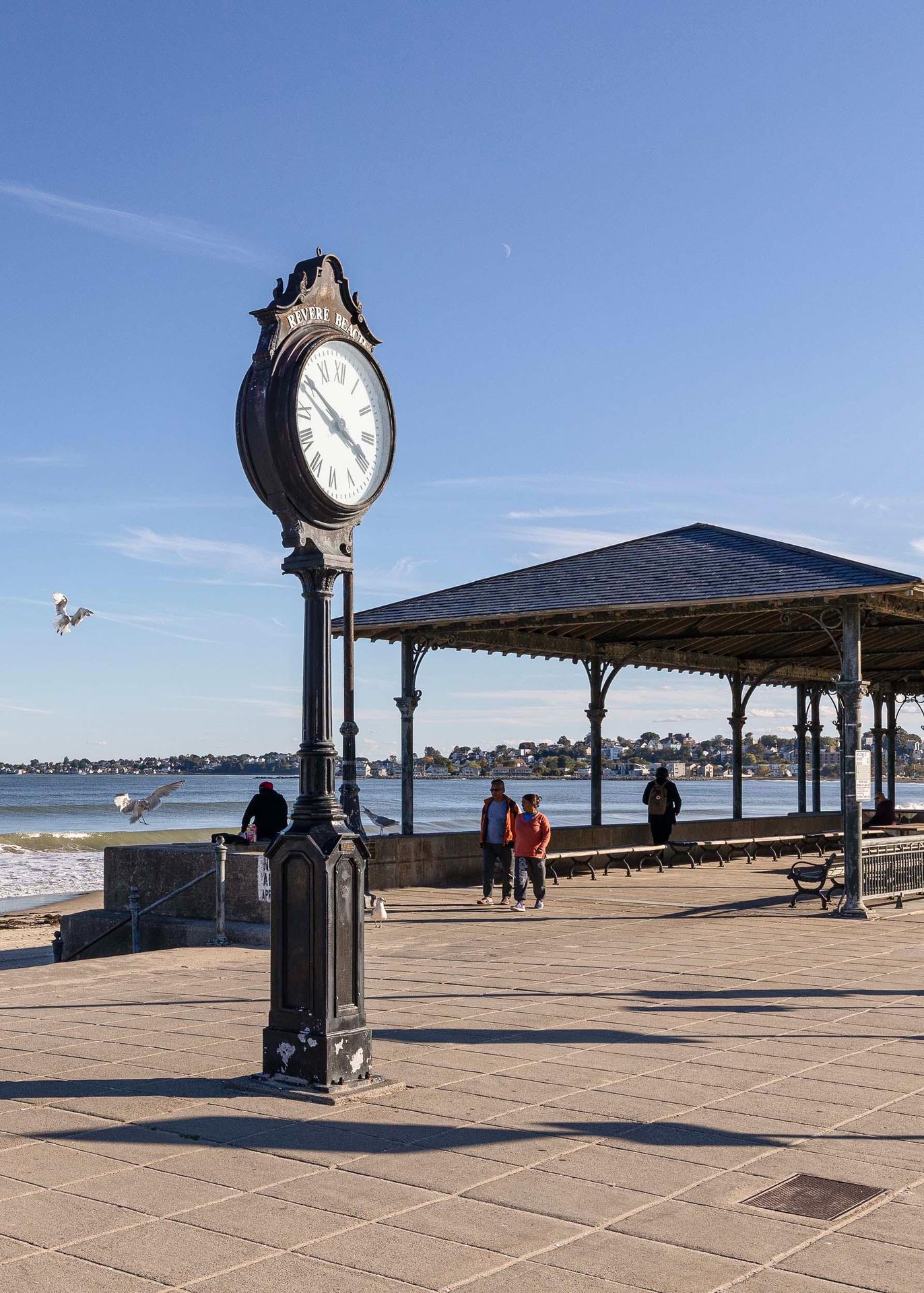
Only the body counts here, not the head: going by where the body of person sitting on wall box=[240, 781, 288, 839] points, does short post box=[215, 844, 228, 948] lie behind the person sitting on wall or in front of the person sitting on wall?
behind

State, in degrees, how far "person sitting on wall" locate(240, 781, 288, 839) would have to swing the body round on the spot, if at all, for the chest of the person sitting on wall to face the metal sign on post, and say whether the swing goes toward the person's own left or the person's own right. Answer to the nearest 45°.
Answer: approximately 90° to the person's own right

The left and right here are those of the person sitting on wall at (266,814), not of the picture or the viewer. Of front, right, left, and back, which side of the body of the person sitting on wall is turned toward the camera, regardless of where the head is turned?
back

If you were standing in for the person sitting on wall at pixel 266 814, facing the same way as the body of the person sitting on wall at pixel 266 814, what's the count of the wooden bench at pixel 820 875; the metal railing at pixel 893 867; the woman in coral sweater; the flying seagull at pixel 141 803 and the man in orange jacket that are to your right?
4

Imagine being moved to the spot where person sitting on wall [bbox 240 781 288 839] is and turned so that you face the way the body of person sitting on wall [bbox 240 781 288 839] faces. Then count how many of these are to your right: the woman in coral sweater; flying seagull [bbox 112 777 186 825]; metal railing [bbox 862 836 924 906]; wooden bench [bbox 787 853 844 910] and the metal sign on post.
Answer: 4

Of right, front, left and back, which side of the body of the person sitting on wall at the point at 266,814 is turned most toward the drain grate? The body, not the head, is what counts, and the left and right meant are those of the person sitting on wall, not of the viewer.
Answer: back

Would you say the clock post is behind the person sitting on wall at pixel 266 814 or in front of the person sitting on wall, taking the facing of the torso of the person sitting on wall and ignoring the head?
behind

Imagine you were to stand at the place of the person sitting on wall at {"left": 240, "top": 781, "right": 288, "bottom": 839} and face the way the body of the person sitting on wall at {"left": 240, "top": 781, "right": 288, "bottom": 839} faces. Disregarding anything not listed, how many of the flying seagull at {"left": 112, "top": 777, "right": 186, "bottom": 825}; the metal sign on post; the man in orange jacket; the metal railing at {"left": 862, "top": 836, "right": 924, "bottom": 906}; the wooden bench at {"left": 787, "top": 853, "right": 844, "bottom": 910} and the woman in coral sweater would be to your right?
5

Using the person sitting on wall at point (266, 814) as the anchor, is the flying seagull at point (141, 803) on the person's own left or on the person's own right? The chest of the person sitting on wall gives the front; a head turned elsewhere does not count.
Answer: on the person's own left

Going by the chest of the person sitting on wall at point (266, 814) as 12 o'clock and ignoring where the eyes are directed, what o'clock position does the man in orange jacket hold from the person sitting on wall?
The man in orange jacket is roughly at 3 o'clock from the person sitting on wall.

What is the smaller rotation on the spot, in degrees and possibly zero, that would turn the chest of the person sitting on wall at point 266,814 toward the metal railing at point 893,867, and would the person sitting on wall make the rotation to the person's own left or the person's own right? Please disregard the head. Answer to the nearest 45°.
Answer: approximately 90° to the person's own right
